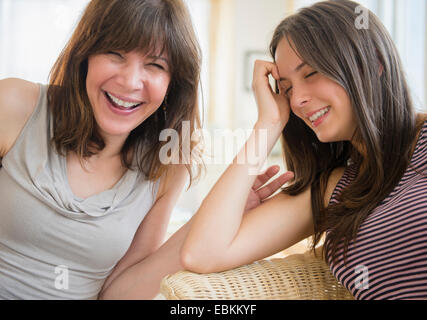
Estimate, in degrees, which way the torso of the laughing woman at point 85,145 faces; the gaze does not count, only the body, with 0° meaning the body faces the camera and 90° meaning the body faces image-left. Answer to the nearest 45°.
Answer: approximately 0°

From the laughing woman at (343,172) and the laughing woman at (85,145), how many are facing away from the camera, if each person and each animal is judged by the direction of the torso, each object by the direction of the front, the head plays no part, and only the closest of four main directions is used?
0

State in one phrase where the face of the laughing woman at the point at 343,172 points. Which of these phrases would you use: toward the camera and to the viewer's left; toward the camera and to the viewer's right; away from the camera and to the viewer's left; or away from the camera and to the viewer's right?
toward the camera and to the viewer's left

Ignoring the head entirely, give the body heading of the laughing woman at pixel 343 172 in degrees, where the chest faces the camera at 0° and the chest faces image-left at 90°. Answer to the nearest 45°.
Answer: approximately 45°

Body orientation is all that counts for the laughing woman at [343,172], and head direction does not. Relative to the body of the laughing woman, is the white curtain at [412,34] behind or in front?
behind

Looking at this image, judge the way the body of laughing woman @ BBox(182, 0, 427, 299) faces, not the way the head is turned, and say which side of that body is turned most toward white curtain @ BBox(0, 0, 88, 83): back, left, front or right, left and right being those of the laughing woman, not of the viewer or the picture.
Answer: right
